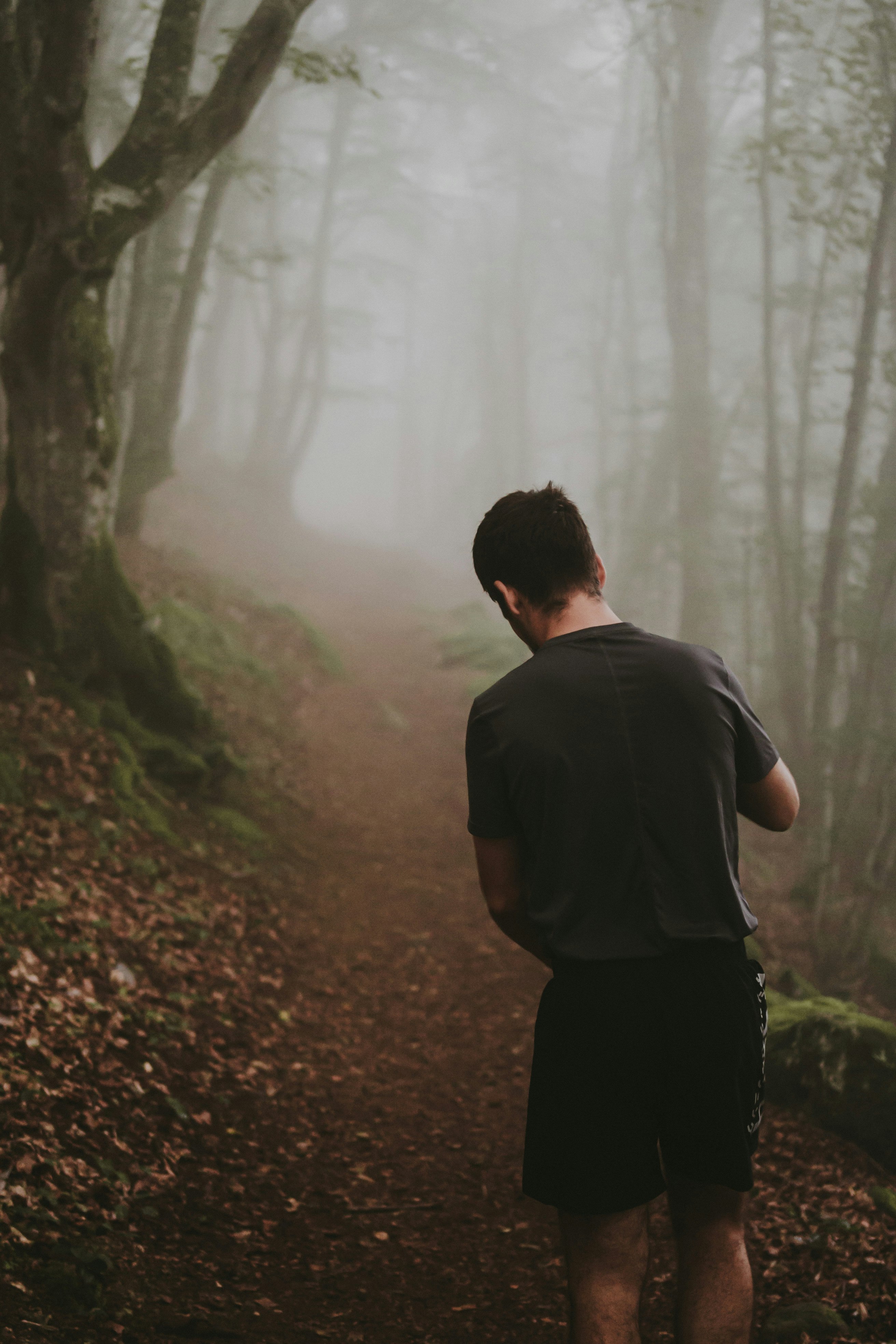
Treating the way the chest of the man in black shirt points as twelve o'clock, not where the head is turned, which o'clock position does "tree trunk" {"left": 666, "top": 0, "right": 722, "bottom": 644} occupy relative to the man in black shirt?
The tree trunk is roughly at 12 o'clock from the man in black shirt.

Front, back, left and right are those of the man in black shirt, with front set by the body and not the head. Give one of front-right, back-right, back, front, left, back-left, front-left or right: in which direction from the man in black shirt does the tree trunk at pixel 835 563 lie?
front

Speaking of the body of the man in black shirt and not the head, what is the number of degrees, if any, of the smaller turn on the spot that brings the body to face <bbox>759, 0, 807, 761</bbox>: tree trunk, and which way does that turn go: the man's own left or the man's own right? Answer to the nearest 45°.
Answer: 0° — they already face it

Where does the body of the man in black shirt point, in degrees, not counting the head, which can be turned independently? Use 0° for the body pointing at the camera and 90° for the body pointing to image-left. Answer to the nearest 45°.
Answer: approximately 180°

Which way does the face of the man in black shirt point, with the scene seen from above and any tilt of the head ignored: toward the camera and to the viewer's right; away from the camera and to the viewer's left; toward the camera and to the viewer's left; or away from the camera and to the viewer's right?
away from the camera and to the viewer's left
